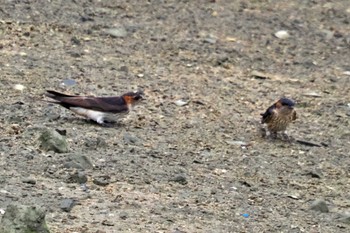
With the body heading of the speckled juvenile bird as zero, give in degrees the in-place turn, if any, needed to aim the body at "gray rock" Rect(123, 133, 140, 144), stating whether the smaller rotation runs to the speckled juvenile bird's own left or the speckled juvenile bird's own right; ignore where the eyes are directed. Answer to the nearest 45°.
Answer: approximately 90° to the speckled juvenile bird's own right

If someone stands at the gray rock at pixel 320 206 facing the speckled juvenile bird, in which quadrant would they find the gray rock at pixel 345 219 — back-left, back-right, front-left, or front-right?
back-right

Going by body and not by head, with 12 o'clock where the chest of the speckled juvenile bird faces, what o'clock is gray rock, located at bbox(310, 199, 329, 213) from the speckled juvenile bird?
The gray rock is roughly at 1 o'clock from the speckled juvenile bird.

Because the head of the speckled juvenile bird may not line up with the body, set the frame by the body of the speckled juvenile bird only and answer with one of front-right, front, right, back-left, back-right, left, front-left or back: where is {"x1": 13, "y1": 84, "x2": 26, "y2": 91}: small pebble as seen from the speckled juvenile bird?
back-right

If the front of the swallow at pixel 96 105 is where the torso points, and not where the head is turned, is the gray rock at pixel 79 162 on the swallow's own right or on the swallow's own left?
on the swallow's own right

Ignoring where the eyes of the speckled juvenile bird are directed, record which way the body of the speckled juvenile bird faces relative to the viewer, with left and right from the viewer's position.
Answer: facing the viewer and to the right of the viewer

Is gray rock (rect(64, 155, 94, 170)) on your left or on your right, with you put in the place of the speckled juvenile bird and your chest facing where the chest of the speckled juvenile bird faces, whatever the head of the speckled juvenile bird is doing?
on your right

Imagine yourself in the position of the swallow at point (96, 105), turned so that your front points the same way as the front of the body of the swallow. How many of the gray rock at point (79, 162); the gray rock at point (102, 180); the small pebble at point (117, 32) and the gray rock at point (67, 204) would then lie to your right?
3

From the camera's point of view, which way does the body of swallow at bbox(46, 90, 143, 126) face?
to the viewer's right

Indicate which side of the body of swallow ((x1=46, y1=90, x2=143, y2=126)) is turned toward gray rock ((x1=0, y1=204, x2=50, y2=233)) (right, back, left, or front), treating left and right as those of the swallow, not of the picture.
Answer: right

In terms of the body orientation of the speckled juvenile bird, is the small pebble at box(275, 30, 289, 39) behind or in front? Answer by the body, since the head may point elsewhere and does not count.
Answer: behind

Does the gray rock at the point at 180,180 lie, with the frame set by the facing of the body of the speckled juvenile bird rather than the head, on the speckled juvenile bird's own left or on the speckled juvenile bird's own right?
on the speckled juvenile bird's own right

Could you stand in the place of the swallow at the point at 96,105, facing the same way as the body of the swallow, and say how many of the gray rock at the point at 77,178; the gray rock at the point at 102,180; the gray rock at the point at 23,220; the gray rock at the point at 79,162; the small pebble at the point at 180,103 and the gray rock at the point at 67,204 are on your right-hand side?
5

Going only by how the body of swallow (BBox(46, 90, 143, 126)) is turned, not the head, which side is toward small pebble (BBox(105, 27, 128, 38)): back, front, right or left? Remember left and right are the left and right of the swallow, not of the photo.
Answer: left

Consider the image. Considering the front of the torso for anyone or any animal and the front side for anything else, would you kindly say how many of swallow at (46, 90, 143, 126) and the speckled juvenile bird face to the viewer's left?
0
